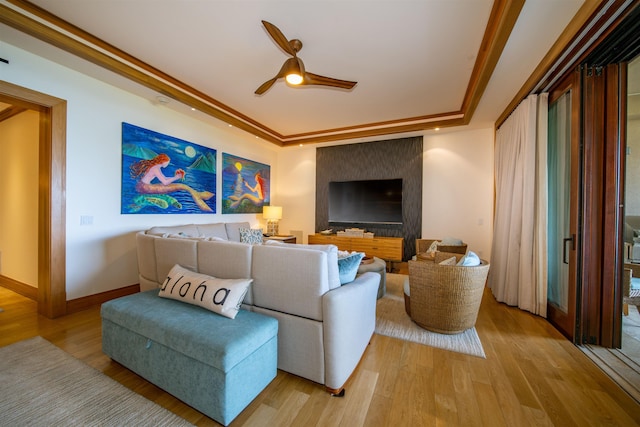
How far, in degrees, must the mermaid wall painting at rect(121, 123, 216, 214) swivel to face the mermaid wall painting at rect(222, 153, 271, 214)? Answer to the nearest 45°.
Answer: approximately 90° to its left

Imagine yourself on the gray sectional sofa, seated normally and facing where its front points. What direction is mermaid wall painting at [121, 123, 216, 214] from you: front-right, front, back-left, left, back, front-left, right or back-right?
left

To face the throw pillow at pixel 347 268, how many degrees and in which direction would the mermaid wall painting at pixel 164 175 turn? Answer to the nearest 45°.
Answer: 0° — it already faces it

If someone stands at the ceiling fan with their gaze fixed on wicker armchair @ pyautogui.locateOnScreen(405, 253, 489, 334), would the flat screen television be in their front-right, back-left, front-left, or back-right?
front-left

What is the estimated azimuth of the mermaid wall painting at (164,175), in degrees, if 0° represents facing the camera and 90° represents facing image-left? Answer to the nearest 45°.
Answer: approximately 315°

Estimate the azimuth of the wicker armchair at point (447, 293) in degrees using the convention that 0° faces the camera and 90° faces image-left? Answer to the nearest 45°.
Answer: approximately 135°

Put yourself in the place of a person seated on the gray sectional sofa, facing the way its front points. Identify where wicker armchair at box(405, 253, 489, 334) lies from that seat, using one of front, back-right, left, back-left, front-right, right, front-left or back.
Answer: front-right

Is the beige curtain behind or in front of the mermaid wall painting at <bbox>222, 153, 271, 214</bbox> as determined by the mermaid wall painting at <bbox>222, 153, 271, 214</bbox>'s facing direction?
in front

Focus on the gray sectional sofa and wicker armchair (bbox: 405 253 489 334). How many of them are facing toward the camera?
0

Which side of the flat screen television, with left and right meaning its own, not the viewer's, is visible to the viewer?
front

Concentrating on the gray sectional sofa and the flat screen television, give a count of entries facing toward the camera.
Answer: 1

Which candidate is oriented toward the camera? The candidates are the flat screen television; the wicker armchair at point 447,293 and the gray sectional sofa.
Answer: the flat screen television

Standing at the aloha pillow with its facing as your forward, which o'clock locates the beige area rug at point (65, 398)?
The beige area rug is roughly at 2 o'clock from the aloha pillow.

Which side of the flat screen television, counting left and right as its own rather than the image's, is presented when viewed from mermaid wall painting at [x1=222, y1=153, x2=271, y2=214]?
right

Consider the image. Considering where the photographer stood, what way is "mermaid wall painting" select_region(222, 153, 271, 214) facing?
facing the viewer and to the right of the viewer

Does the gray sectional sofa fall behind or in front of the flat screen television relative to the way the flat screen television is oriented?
in front

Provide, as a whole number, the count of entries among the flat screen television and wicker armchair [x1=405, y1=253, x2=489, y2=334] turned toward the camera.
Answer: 1
